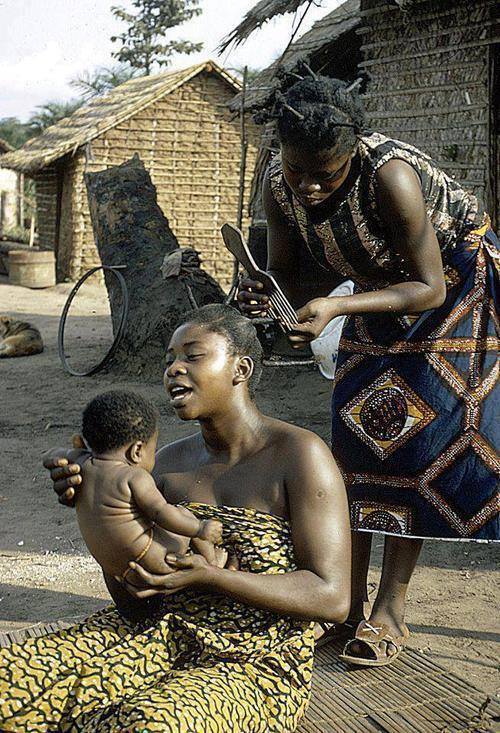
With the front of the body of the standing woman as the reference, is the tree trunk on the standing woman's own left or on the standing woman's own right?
on the standing woman's own right

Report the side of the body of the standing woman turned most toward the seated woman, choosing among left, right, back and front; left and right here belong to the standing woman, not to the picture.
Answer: front

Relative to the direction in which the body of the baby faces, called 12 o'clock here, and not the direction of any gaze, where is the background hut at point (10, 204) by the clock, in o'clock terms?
The background hut is roughly at 10 o'clock from the baby.

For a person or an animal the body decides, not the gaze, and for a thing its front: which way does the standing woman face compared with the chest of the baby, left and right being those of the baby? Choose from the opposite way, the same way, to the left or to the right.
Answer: the opposite way

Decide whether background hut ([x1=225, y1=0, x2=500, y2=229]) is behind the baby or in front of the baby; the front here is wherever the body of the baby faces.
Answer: in front

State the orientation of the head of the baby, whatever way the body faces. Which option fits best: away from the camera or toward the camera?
away from the camera

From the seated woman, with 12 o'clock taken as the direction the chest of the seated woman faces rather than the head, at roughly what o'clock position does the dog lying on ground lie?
The dog lying on ground is roughly at 4 o'clock from the seated woman.

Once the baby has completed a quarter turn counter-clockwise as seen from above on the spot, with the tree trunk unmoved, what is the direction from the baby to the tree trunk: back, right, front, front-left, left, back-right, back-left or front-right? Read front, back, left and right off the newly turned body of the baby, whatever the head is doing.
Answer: front-right

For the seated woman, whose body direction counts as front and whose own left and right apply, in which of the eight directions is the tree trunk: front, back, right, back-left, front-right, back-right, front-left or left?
back-right

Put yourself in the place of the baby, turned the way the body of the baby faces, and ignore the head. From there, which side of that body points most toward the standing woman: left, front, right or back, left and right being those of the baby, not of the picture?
front

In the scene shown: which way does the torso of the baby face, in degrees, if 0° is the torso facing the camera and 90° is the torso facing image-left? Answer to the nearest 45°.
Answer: approximately 225°

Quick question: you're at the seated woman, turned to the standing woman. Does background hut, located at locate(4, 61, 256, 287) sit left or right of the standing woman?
left

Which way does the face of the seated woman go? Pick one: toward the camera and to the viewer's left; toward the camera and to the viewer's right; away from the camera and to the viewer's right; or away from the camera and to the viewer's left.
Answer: toward the camera and to the viewer's left

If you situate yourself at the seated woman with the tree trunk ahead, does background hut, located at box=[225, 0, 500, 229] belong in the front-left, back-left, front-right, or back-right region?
front-right

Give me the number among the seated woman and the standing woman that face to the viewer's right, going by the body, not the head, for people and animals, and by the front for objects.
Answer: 0

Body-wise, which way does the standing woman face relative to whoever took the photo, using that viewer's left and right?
facing the viewer and to the left of the viewer
